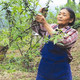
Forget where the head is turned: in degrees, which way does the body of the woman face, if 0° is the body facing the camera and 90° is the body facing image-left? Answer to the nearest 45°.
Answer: approximately 45°
